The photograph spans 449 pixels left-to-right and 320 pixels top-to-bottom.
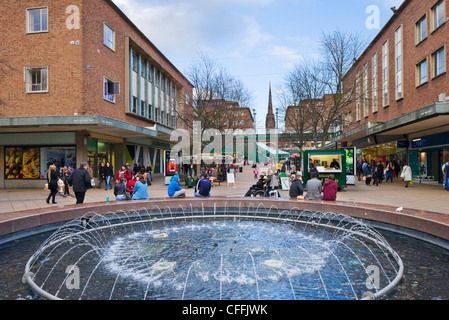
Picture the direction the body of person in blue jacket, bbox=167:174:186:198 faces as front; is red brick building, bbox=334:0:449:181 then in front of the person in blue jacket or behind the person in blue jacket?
in front

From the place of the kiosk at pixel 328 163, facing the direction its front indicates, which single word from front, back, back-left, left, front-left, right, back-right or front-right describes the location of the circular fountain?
front

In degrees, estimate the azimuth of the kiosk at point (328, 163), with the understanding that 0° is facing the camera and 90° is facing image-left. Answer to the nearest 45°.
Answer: approximately 0°

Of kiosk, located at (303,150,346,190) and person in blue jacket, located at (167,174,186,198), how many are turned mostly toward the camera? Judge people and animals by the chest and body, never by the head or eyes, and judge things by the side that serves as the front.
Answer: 1

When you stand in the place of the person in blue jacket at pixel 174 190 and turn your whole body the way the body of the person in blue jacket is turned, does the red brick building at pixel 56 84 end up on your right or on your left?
on your left

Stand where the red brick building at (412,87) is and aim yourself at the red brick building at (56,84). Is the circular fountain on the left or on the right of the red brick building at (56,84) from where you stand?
left
